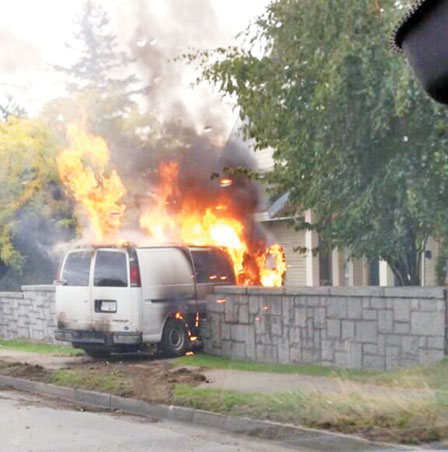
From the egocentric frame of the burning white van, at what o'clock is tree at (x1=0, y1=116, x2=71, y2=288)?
The tree is roughly at 10 o'clock from the burning white van.

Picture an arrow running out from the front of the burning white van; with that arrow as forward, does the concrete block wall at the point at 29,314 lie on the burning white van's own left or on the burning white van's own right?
on the burning white van's own left

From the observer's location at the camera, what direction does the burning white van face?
facing away from the viewer and to the right of the viewer

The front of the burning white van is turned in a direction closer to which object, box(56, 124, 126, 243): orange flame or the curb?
the orange flame

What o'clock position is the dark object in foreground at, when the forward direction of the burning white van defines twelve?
The dark object in foreground is roughly at 4 o'clock from the burning white van.

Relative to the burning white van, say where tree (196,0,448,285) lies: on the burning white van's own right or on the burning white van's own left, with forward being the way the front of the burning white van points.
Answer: on the burning white van's own right
